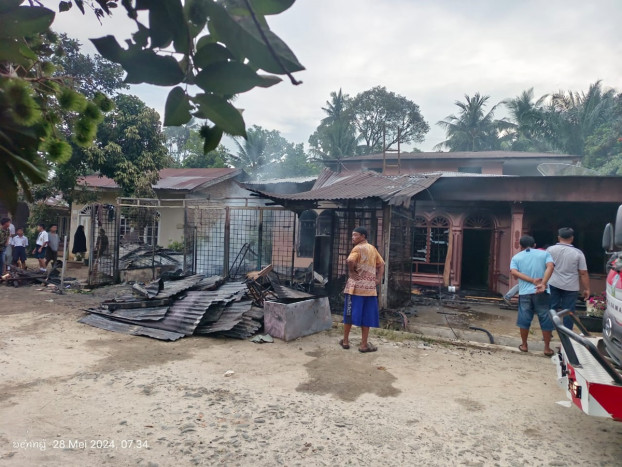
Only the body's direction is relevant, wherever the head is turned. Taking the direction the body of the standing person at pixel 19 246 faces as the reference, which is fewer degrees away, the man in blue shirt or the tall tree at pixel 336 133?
the man in blue shirt

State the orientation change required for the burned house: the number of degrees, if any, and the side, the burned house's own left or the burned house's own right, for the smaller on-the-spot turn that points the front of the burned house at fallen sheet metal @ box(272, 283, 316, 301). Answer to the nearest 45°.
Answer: approximately 45° to the burned house's own right

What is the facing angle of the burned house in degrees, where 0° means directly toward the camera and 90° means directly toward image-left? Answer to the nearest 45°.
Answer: approximately 0°

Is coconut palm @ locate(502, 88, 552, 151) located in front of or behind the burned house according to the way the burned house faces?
behind

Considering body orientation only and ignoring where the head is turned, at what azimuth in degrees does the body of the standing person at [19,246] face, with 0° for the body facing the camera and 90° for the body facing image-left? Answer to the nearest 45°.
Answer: approximately 0°

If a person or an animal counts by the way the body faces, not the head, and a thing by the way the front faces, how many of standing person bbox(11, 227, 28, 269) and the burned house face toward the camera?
2

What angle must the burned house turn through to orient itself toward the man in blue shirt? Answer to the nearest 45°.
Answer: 0° — it already faces them

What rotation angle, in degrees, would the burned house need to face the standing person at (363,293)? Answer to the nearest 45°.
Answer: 0° — it already faces them

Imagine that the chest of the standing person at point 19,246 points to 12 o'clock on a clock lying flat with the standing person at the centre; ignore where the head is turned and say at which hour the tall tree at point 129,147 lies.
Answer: The tall tree is roughly at 8 o'clock from the standing person.

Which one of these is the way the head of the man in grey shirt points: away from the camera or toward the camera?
away from the camera

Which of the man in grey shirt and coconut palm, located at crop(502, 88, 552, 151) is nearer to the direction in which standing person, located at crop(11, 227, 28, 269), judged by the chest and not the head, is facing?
the man in grey shirt

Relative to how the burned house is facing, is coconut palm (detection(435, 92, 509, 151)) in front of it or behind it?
behind

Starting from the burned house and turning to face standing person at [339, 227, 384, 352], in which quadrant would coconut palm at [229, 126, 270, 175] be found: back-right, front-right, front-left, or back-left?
back-right
